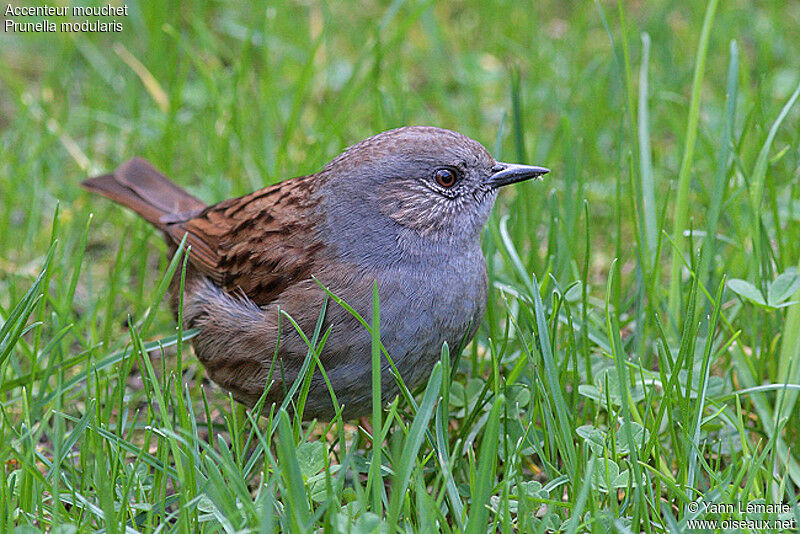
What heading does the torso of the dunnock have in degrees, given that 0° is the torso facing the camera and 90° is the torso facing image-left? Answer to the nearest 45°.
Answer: approximately 270°
